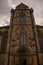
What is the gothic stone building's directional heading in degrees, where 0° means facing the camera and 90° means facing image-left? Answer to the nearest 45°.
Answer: approximately 0°
